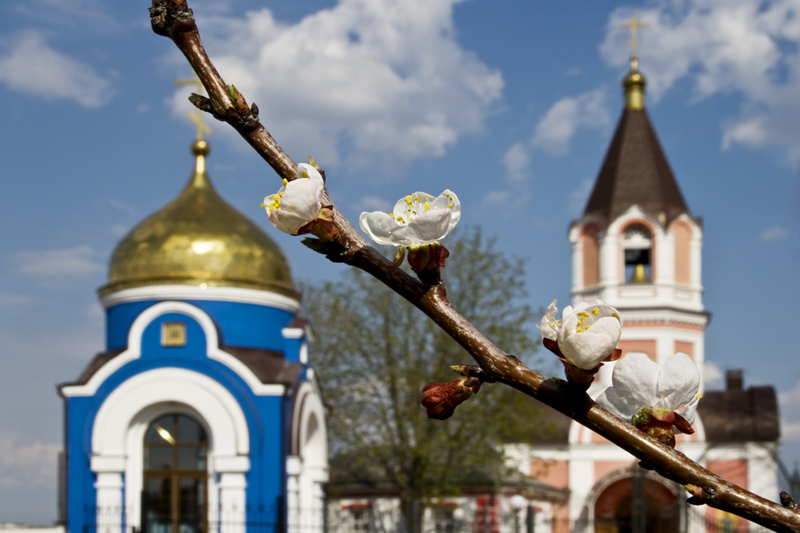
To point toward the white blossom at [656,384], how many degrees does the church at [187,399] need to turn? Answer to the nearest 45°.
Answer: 0° — it already faces it

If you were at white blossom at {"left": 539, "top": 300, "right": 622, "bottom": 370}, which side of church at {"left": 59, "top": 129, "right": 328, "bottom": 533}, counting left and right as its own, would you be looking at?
front

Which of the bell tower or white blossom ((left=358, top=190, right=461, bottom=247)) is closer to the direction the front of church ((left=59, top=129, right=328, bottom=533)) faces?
the white blossom

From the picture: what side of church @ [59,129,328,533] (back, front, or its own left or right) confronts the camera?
front

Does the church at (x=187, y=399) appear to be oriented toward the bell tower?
no

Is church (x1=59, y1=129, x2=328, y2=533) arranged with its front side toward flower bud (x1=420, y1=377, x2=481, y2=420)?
yes

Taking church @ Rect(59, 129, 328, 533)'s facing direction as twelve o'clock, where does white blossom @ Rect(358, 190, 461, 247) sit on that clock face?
The white blossom is roughly at 12 o'clock from the church.

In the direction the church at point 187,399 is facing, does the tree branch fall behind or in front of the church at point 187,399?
in front

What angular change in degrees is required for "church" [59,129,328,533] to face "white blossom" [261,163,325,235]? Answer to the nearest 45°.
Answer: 0° — it already faces it

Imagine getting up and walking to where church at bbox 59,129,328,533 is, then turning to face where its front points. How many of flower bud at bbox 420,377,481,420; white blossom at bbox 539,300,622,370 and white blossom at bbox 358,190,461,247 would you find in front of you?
3
